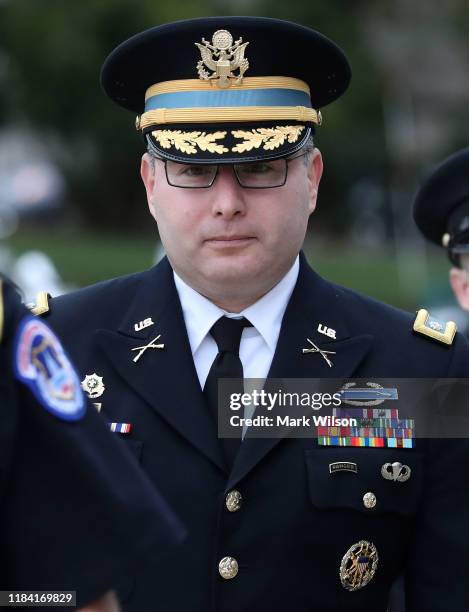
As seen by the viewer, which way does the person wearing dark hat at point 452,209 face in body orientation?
toward the camera

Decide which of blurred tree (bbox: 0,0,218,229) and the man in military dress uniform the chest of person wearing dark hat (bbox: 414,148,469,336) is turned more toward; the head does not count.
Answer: the man in military dress uniform

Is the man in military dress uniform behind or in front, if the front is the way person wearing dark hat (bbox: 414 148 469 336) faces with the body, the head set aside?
in front

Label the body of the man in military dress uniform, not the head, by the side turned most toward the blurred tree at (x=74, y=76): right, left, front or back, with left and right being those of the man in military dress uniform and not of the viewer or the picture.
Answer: back

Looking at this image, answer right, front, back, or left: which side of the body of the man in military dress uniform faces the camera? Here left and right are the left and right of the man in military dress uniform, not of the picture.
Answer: front

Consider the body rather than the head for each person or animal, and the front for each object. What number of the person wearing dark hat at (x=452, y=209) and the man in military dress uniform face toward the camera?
2

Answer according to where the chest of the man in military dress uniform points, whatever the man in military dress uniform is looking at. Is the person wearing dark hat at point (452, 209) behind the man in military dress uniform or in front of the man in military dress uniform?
behind
